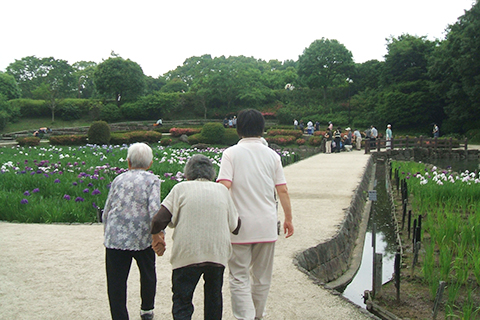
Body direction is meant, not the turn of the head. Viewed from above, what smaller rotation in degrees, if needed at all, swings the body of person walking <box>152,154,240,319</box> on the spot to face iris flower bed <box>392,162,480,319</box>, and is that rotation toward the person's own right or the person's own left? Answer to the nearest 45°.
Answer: approximately 45° to the person's own right

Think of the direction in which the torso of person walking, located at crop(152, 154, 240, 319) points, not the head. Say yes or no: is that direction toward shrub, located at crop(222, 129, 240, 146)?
yes

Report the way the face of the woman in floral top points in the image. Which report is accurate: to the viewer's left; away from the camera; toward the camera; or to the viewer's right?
away from the camera

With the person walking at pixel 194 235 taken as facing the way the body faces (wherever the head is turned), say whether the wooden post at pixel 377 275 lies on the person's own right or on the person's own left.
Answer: on the person's own right

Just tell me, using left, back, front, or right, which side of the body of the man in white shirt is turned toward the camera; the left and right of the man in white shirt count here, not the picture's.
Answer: back

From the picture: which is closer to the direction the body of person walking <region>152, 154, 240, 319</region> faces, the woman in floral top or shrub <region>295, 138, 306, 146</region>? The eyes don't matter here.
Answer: the shrub

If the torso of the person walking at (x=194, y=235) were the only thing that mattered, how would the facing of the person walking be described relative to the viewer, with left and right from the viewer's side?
facing away from the viewer

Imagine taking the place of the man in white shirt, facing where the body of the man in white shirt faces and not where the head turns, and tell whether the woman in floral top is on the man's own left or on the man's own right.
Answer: on the man's own left

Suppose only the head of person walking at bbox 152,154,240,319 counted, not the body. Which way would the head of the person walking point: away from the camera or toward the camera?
away from the camera

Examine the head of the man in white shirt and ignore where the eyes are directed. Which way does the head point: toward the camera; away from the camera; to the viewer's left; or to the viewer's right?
away from the camera

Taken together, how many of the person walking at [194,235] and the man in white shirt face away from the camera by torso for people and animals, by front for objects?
2
